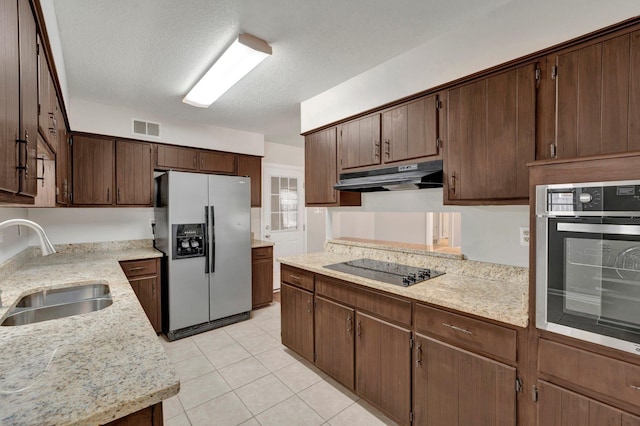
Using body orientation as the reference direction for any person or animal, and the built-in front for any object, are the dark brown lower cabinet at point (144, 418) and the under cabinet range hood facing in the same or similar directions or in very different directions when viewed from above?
very different directions

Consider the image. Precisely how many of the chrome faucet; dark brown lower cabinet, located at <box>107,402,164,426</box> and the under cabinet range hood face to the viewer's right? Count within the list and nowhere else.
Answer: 2

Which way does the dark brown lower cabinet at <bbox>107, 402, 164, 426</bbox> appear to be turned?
to the viewer's right

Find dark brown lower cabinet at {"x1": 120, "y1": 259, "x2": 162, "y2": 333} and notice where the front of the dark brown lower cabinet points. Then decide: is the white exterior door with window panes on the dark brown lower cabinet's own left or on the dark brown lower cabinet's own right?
on the dark brown lower cabinet's own left

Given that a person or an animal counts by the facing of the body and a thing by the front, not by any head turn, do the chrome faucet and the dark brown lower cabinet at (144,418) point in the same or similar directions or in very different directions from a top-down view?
same or similar directions

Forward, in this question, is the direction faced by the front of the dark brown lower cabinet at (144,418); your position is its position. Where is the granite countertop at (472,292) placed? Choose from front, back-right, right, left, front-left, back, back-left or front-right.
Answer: front

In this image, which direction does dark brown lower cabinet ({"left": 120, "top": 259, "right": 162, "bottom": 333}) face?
toward the camera

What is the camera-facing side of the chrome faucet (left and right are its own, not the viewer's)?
right

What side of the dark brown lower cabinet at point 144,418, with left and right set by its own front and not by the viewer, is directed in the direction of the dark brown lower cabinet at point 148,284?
left
